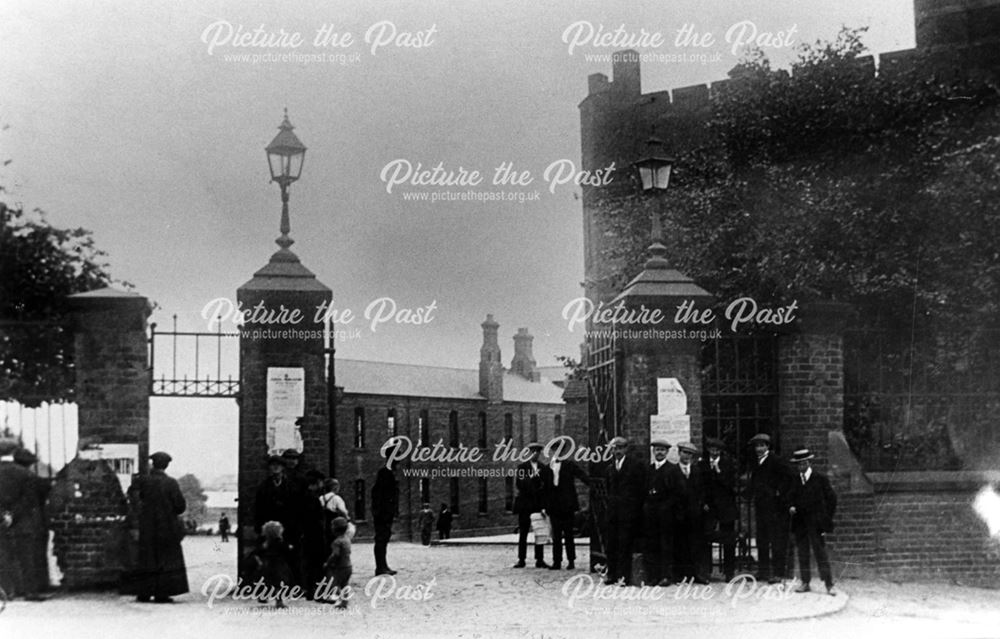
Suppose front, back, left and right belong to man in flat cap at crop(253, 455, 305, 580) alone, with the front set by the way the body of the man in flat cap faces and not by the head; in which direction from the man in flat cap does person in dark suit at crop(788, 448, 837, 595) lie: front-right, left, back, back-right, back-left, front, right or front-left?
left

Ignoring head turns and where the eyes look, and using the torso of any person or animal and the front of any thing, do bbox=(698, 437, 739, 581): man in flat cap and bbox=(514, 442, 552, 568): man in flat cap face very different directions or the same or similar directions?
same or similar directions

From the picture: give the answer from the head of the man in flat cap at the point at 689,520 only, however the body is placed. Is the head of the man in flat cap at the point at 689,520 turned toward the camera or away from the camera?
toward the camera

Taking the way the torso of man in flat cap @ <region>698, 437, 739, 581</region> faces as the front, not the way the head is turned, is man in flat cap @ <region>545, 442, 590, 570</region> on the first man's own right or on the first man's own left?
on the first man's own right

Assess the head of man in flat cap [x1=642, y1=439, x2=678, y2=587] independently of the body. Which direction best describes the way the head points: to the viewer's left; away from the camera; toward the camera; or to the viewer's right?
toward the camera

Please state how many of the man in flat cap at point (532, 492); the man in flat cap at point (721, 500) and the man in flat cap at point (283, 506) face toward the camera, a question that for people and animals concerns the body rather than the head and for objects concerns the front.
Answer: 3

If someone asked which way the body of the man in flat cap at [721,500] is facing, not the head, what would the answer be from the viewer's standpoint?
toward the camera

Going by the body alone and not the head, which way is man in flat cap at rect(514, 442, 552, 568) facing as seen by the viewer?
toward the camera

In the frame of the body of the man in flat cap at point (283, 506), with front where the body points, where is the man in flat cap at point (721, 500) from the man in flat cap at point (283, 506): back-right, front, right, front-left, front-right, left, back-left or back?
left

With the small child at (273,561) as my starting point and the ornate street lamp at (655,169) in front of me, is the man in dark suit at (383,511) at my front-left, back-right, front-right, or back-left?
front-left

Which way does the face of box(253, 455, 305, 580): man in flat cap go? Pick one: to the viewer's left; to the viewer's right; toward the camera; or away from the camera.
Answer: toward the camera

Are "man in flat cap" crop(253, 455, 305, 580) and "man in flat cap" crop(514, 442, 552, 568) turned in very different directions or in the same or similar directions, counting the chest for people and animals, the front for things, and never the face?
same or similar directions

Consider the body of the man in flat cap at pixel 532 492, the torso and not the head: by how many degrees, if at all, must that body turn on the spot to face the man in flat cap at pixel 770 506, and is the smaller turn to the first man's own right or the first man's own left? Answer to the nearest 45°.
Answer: approximately 45° to the first man's own left

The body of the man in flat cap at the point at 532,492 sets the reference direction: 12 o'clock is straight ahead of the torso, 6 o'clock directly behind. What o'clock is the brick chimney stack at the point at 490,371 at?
The brick chimney stack is roughly at 6 o'clock from the man in flat cap.

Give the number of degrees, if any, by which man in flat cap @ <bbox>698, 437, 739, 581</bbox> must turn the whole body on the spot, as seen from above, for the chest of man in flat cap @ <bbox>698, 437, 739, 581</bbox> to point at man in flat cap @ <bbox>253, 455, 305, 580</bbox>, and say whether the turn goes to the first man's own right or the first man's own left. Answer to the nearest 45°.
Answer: approximately 45° to the first man's own right

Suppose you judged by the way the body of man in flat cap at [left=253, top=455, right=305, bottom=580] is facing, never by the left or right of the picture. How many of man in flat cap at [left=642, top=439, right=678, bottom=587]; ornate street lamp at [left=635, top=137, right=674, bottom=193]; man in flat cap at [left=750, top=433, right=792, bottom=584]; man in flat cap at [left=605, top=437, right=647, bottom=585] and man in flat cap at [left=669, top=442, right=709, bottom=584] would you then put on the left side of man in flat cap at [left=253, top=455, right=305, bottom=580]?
5

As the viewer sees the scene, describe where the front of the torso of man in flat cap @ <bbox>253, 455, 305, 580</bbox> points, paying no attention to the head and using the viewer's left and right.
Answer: facing the viewer
